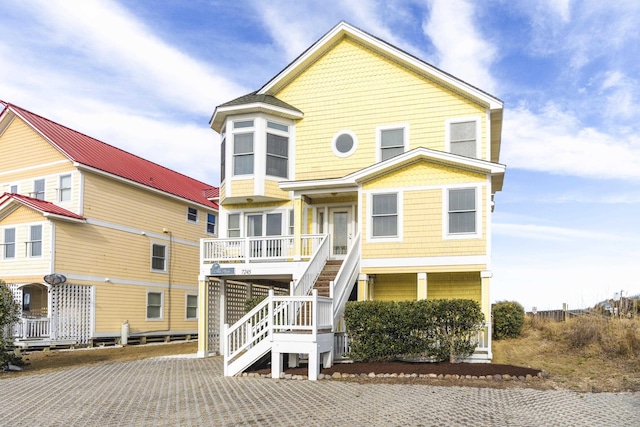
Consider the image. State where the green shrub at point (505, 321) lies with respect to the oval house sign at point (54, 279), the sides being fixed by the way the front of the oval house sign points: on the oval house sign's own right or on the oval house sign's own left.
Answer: on the oval house sign's own left

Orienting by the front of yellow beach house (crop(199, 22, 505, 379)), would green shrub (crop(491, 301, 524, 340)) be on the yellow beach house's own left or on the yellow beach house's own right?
on the yellow beach house's own left

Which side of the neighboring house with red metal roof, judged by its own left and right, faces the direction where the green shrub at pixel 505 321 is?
left

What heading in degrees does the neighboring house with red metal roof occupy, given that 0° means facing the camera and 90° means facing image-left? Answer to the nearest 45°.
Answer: approximately 45°

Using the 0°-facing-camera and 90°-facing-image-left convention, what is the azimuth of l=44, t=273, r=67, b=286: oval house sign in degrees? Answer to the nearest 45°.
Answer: approximately 0°

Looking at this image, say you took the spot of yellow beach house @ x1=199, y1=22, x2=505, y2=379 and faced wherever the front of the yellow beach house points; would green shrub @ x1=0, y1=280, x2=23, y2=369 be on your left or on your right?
on your right

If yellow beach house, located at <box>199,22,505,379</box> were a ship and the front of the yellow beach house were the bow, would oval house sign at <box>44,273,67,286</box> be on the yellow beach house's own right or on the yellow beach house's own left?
on the yellow beach house's own right

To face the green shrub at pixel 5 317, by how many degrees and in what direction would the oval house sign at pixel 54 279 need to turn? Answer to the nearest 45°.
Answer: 0° — it already faces it

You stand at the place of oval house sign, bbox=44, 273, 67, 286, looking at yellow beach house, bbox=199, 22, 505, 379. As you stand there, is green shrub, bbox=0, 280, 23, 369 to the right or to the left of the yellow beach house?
right

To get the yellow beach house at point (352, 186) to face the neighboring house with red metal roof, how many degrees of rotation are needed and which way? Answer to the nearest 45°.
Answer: approximately 135° to its right
